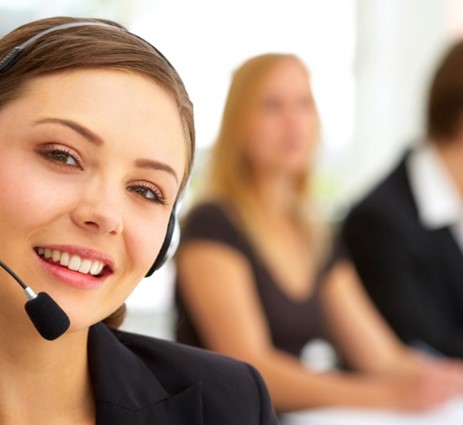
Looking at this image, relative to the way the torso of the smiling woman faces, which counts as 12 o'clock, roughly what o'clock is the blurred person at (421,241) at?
The blurred person is roughly at 7 o'clock from the smiling woman.

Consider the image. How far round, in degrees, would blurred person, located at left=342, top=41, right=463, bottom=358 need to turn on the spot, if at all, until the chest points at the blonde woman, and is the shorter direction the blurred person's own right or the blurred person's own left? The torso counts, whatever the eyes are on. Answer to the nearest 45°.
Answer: approximately 90° to the blurred person's own right

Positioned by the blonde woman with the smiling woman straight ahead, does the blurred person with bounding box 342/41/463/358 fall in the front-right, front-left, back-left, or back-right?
back-left

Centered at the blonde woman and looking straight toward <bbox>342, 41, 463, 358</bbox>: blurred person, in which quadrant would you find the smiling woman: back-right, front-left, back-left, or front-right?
back-right

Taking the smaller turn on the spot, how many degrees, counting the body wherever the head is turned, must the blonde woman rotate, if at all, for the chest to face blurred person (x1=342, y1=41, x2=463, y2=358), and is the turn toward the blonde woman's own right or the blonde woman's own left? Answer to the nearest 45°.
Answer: approximately 90° to the blonde woman's own left

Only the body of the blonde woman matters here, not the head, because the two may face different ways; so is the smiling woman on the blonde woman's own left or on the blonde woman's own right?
on the blonde woman's own right

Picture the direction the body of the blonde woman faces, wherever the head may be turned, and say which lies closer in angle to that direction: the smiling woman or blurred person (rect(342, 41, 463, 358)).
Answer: the smiling woman

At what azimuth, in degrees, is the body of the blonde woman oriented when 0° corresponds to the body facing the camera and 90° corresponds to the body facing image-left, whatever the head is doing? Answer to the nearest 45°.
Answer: approximately 315°
